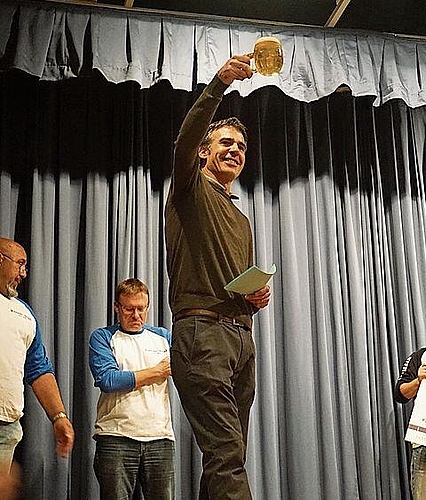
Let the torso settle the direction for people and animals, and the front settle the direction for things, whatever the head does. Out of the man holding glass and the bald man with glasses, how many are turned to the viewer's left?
0

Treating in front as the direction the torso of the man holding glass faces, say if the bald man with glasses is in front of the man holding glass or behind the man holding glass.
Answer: behind

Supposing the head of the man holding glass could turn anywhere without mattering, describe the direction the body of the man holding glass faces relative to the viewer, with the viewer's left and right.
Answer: facing the viewer and to the right of the viewer

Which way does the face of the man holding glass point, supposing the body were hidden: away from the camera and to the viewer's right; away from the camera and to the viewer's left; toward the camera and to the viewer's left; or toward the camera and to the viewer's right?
toward the camera and to the viewer's right

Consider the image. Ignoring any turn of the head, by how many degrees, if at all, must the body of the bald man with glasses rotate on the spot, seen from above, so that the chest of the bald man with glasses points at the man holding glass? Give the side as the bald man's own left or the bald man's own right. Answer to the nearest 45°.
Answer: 0° — they already face them

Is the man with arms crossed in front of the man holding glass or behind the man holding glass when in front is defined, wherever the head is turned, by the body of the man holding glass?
behind
